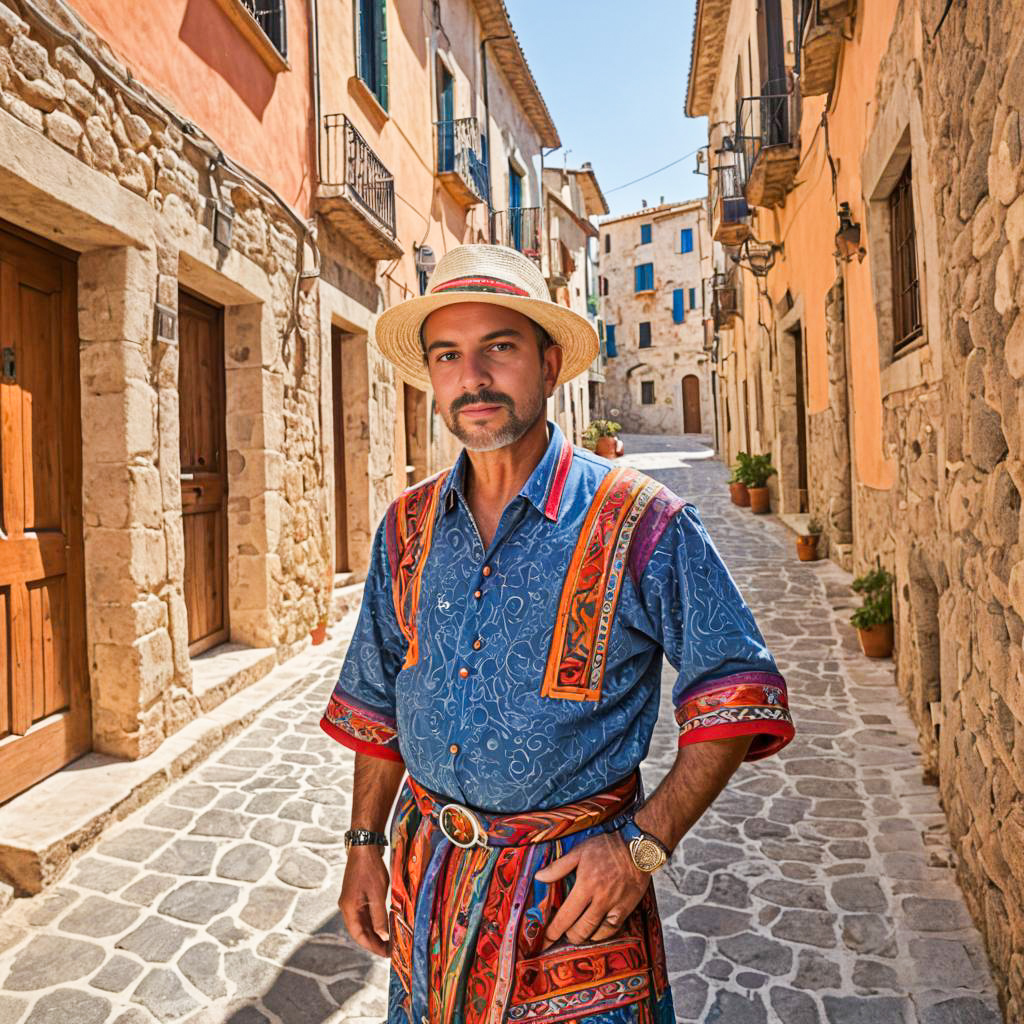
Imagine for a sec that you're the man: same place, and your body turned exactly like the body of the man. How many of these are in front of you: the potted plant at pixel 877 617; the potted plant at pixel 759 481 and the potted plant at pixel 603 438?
0

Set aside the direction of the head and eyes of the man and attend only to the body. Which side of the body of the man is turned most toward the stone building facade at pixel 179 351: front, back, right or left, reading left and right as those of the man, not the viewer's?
right

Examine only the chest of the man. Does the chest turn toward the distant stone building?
no

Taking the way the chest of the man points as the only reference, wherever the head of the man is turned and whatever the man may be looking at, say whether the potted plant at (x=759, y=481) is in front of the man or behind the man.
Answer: behind

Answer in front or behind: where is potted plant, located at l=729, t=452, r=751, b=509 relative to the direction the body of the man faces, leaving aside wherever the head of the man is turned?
behind

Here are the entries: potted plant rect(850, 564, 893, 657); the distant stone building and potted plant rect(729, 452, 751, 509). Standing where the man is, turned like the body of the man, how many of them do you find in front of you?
0

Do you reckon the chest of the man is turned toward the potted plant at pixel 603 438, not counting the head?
no

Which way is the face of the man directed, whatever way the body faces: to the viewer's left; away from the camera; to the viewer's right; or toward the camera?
toward the camera

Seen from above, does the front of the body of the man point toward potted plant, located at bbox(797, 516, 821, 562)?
no

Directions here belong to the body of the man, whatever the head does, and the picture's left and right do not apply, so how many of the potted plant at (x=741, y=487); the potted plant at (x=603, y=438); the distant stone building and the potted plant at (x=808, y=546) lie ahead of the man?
0

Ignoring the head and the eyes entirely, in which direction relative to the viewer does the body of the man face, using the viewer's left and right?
facing the viewer and to the left of the viewer

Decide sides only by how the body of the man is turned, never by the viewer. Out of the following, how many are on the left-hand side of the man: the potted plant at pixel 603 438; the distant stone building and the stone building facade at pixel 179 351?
0

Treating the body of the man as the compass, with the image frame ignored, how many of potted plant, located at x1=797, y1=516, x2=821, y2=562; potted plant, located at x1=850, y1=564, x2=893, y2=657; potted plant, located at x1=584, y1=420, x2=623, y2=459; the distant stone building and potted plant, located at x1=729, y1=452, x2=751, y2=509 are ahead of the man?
0
